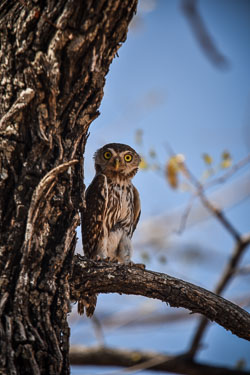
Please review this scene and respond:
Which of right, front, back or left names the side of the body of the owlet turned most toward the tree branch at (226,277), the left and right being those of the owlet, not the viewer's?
left

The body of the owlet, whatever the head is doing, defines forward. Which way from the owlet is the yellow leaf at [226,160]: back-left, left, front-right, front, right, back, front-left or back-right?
back-left

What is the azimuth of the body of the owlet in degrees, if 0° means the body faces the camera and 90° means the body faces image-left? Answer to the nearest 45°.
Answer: approximately 315°
